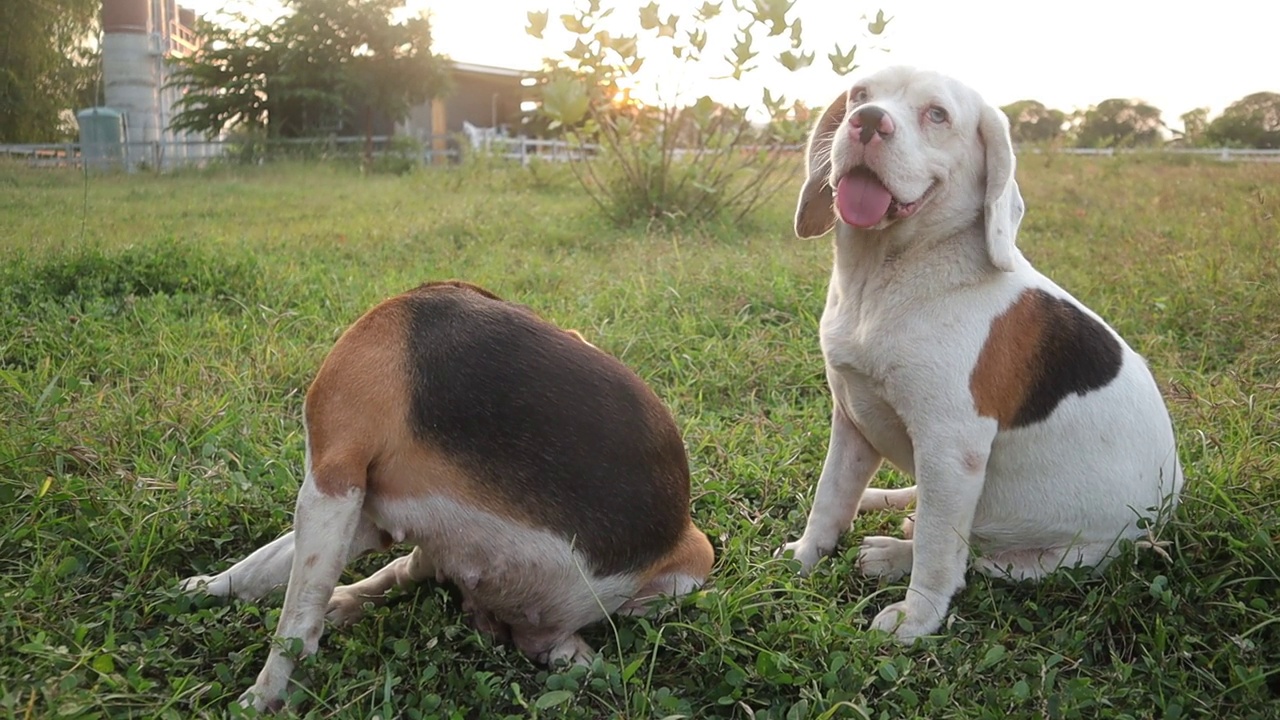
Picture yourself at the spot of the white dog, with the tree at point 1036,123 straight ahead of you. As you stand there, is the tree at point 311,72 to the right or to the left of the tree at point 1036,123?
left

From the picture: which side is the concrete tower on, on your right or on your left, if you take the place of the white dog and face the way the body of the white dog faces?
on your right

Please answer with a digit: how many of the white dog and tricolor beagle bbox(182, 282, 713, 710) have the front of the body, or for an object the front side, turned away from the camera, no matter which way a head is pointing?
0

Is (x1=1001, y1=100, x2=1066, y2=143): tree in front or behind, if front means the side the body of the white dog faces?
behind

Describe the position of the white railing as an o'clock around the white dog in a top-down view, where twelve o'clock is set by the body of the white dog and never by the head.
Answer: The white railing is roughly at 5 o'clock from the white dog.

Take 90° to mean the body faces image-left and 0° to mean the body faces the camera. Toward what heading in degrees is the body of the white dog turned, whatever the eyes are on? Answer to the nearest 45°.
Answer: approximately 45°

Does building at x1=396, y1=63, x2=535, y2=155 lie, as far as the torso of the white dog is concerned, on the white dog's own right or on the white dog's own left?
on the white dog's own right

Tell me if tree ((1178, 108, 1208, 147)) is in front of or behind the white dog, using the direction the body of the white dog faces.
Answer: behind
